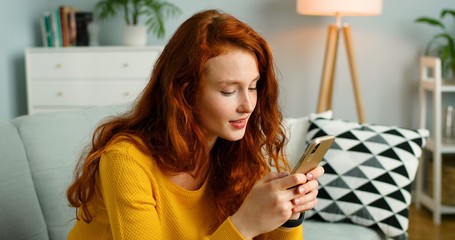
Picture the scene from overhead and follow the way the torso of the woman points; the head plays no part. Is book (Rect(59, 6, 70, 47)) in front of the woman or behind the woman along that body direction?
behind

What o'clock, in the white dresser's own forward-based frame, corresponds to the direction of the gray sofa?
The gray sofa is roughly at 12 o'clock from the white dresser.

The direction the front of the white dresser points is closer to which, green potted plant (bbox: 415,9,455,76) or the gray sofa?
the gray sofa

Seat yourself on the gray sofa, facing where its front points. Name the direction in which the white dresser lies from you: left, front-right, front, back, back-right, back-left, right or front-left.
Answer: back

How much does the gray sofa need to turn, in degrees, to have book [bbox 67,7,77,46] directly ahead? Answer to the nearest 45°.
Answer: approximately 180°

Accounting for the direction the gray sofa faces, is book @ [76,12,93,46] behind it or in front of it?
behind

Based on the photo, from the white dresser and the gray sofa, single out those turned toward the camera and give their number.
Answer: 2

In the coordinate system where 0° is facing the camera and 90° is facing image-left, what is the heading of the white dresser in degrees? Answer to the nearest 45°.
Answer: approximately 0°

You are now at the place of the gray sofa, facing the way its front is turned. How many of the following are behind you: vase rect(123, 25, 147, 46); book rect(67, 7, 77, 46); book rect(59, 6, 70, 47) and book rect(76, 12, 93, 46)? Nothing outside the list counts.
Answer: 4

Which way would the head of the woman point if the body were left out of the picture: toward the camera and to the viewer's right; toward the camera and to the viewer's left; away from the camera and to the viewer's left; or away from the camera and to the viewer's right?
toward the camera and to the viewer's right

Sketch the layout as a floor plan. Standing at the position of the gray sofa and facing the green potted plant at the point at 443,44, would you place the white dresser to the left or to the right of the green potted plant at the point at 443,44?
left

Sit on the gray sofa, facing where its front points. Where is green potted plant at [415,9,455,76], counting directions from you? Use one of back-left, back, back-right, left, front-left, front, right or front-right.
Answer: back-left

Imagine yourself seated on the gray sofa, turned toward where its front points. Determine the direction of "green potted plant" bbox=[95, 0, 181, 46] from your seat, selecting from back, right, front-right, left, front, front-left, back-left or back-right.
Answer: back

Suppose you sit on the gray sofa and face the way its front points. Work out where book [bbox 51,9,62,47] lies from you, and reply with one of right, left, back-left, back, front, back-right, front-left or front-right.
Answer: back
